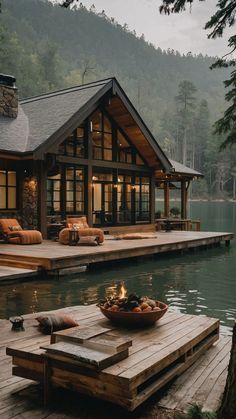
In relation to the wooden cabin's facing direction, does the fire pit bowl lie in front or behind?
in front

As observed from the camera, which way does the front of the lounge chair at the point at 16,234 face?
facing the viewer and to the right of the viewer

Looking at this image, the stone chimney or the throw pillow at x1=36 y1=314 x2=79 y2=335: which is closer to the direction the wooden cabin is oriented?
the throw pillow

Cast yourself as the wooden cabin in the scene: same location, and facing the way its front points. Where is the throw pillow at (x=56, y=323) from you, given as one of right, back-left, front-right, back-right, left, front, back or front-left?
front-right

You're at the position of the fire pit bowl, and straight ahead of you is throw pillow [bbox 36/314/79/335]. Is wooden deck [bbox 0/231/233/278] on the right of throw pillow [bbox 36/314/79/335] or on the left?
right

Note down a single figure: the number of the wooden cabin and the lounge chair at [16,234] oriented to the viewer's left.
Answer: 0
